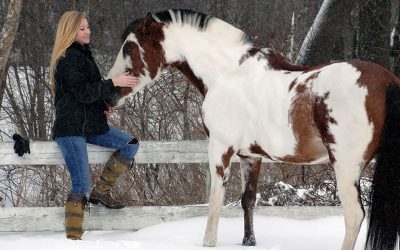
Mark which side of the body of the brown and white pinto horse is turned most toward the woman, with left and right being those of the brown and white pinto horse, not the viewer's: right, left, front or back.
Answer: front

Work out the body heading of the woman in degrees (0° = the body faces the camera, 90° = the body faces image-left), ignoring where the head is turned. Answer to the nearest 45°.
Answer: approximately 270°

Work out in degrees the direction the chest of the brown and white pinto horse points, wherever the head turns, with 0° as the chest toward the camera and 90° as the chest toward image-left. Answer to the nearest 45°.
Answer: approximately 90°

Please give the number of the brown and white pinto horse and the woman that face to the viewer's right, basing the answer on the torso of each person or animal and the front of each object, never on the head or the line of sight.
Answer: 1

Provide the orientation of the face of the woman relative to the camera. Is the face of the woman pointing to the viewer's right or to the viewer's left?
to the viewer's right

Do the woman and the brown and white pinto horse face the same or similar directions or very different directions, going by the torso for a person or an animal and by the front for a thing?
very different directions
